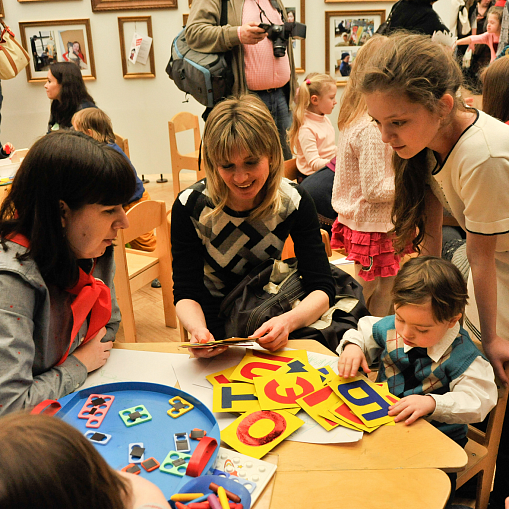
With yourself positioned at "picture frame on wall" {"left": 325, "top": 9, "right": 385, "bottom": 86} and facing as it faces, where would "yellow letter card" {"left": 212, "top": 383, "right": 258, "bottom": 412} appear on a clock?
The yellow letter card is roughly at 12 o'clock from the picture frame on wall.

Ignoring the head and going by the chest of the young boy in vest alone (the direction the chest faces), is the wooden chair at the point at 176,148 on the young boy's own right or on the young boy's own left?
on the young boy's own right

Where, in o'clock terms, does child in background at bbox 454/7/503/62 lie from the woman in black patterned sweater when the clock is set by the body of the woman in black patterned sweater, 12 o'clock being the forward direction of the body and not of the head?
The child in background is roughly at 7 o'clock from the woman in black patterned sweater.

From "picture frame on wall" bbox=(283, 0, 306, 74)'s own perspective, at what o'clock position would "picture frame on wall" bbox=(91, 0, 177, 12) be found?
"picture frame on wall" bbox=(91, 0, 177, 12) is roughly at 3 o'clock from "picture frame on wall" bbox=(283, 0, 306, 74).
